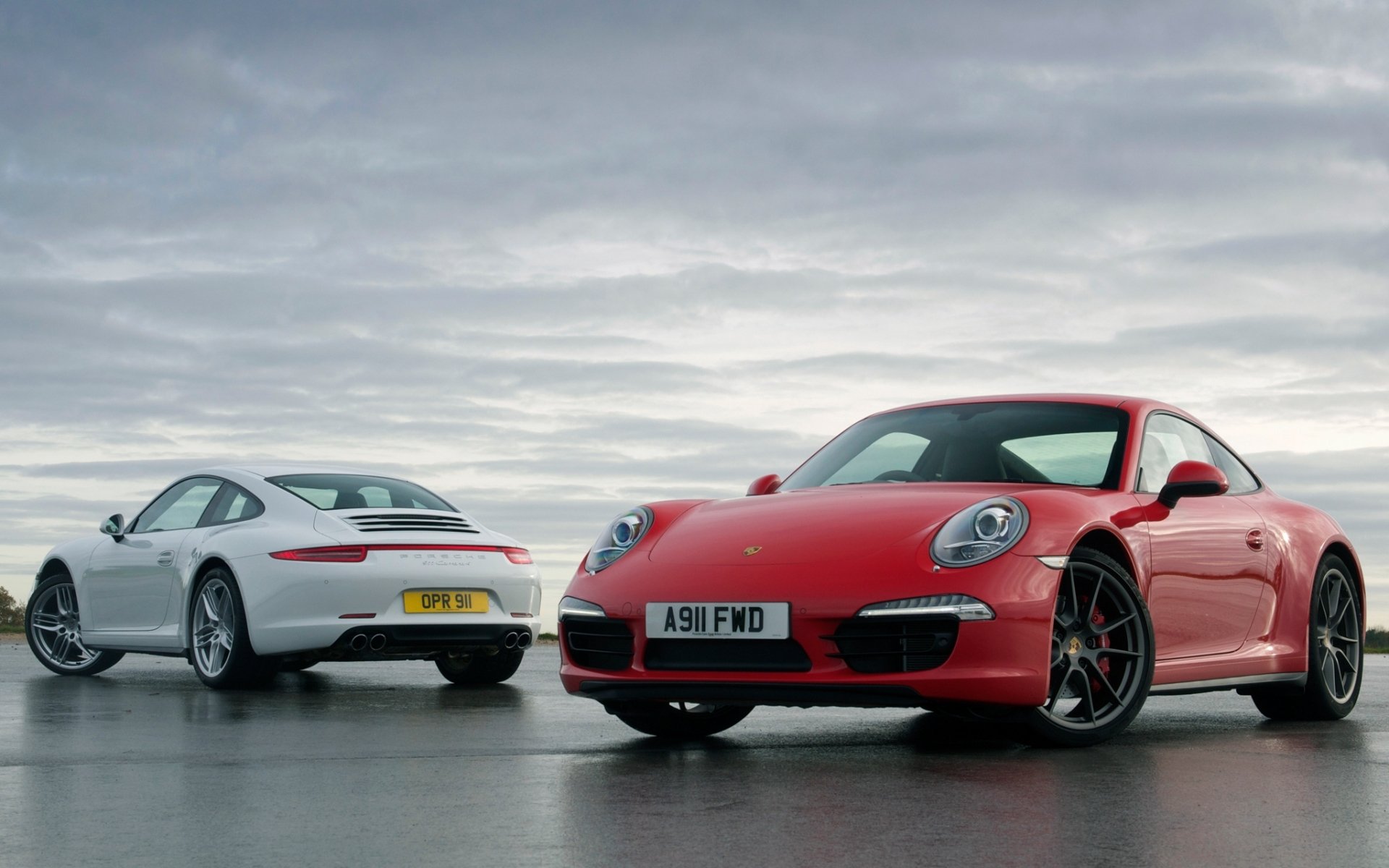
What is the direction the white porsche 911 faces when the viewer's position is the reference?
facing away from the viewer and to the left of the viewer

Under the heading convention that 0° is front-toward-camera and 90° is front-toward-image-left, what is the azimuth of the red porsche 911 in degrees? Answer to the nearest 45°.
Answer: approximately 45°
